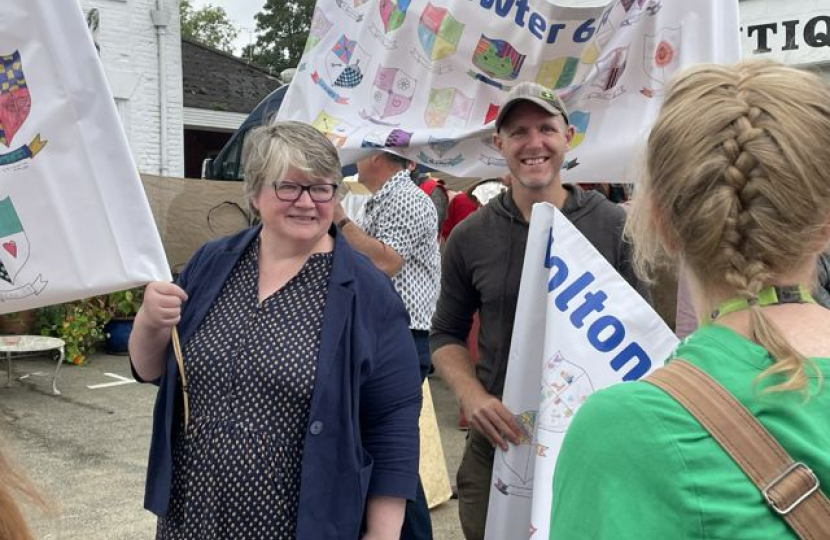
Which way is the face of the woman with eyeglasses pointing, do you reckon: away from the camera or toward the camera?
toward the camera

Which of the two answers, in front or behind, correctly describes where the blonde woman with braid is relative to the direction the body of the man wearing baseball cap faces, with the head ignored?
in front

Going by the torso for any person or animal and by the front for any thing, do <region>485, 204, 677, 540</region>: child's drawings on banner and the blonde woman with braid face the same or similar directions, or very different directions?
very different directions

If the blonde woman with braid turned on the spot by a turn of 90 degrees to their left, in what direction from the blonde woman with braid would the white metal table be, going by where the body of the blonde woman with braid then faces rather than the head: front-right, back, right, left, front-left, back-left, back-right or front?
front-right

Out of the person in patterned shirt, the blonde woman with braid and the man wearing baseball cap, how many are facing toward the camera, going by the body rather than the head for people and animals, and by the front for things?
1

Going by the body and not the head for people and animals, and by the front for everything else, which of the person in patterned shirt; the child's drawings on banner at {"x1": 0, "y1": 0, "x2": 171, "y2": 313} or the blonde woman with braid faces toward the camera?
the child's drawings on banner

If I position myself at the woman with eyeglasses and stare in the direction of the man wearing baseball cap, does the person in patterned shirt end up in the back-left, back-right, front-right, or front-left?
front-left

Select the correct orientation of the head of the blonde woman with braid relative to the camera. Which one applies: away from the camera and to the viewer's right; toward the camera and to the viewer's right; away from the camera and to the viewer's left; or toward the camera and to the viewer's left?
away from the camera and to the viewer's left

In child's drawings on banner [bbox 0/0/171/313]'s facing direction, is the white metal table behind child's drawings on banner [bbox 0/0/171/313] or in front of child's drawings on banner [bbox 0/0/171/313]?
behind

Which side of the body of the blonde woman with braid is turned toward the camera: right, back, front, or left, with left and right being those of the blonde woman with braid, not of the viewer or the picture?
back

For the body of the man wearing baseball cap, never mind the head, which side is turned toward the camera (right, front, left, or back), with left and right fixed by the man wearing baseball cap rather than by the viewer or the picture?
front

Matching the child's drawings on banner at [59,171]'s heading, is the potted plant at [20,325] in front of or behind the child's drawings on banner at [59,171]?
behind

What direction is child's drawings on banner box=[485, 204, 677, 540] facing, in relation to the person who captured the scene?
facing the viewer

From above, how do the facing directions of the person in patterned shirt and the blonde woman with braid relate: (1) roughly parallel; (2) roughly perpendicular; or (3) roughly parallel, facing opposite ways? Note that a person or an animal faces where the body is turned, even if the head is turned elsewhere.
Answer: roughly perpendicular

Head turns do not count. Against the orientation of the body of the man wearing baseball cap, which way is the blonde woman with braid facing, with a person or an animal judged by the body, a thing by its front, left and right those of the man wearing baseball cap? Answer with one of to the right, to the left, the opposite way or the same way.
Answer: the opposite way

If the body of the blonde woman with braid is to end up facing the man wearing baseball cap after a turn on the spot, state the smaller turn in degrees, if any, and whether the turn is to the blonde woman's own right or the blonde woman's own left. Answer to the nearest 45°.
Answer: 0° — they already face them
